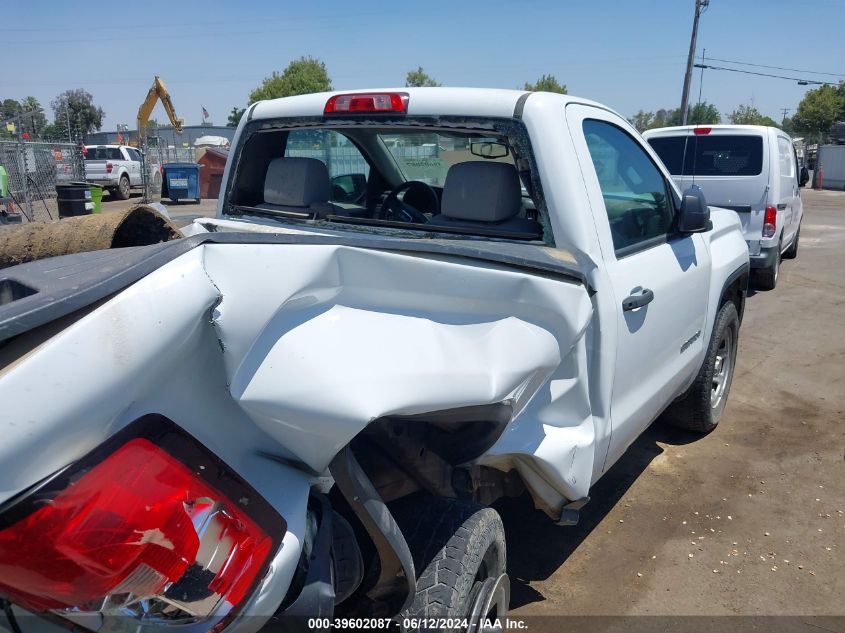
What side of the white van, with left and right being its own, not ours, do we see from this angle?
back

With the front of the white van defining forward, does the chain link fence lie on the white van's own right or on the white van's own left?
on the white van's own left

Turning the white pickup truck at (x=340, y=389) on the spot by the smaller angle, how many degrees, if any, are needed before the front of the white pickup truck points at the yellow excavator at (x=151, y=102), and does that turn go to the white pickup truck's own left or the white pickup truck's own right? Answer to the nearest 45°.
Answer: approximately 45° to the white pickup truck's own left

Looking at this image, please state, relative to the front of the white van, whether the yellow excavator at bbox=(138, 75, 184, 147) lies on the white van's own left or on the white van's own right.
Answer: on the white van's own left

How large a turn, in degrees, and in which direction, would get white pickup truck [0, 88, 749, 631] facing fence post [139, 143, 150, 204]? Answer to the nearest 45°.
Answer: approximately 45° to its left

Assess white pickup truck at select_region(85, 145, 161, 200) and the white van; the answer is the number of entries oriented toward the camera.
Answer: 0

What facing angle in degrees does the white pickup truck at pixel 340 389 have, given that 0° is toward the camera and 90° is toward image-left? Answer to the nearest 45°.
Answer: approximately 225°

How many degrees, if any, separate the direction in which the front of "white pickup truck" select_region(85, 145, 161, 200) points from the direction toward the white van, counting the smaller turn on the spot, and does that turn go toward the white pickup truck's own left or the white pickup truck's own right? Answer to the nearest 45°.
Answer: approximately 135° to the white pickup truck's own right

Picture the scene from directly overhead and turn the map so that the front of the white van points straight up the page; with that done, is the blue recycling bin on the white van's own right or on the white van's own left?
on the white van's own left

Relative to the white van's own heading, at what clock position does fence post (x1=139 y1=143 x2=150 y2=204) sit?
The fence post is roughly at 10 o'clock from the white van.

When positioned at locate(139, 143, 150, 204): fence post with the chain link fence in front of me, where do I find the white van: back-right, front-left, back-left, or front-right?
front-left

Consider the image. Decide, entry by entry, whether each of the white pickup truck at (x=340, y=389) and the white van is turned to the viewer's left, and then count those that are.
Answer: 0
